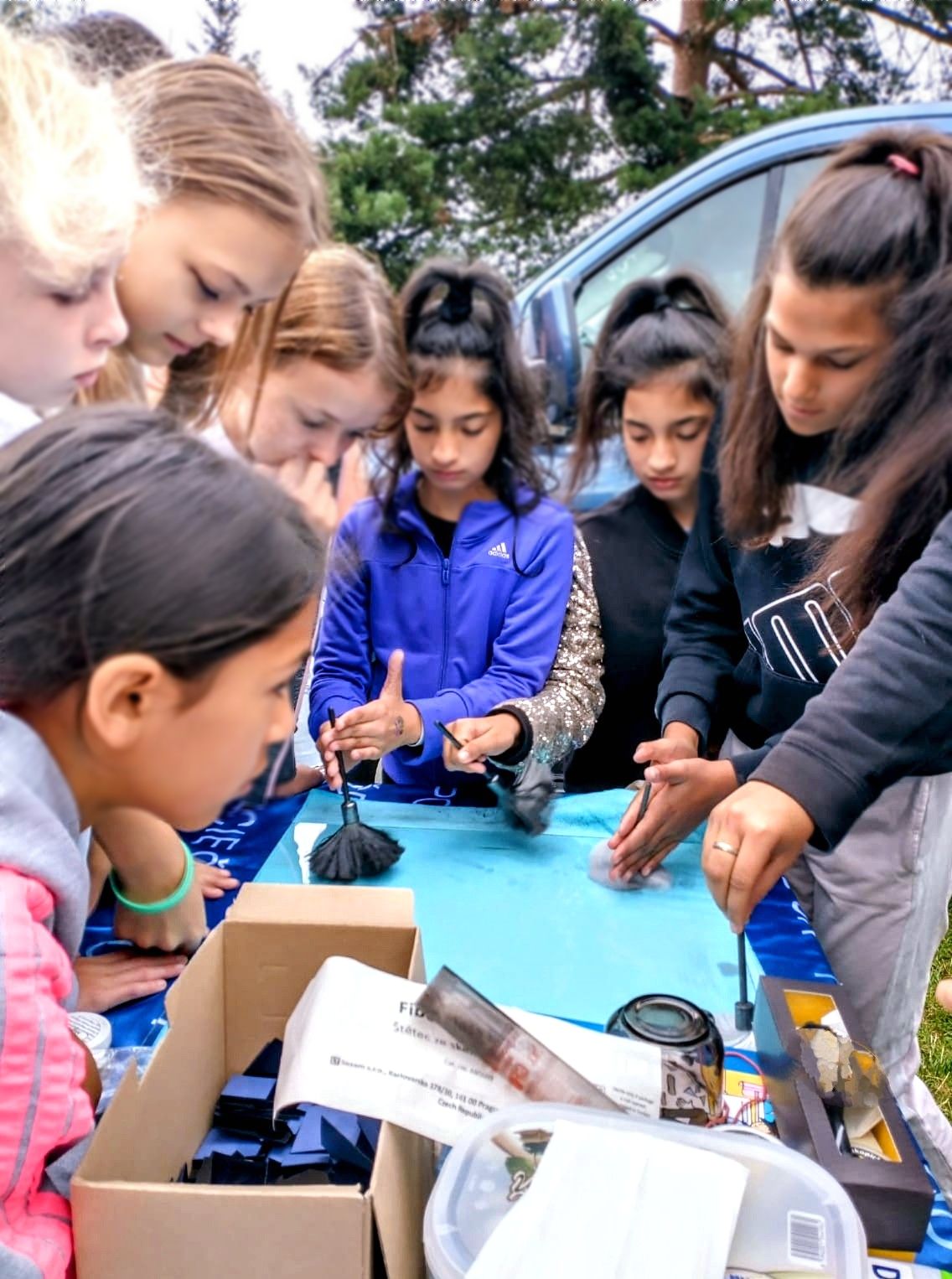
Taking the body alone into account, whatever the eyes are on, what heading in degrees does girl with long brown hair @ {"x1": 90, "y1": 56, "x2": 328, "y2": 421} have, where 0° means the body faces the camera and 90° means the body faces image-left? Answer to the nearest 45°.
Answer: approximately 315°

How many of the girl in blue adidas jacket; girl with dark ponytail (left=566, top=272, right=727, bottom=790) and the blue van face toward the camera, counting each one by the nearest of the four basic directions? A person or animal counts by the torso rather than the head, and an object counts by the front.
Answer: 2

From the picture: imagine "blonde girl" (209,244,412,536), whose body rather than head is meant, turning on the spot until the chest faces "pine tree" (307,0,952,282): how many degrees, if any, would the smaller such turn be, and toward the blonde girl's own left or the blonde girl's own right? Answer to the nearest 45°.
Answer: approximately 135° to the blonde girl's own left

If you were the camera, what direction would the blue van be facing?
facing to the left of the viewer

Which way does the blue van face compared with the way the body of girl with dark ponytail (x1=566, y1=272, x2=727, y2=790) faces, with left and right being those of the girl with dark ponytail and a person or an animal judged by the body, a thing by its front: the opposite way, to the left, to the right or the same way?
to the right

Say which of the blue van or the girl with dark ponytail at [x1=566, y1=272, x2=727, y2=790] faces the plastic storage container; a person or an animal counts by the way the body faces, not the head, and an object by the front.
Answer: the girl with dark ponytail

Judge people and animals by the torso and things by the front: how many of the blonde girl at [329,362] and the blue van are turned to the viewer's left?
1
